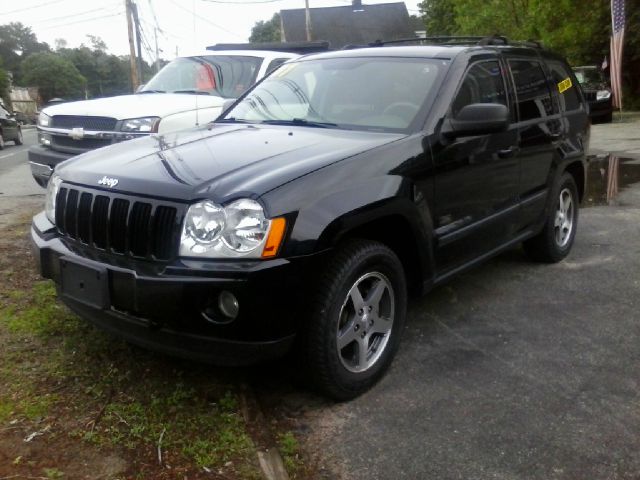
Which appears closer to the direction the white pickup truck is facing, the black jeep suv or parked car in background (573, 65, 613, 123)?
the black jeep suv

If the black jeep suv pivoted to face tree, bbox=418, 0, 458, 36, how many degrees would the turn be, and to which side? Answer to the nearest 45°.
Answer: approximately 135° to its right

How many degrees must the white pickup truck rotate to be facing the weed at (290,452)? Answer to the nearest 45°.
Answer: approximately 45° to its left

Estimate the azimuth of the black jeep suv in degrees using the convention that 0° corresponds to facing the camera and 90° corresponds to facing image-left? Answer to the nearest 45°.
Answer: approximately 45°

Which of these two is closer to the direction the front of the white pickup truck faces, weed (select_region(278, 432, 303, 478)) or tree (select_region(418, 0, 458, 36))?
the weed

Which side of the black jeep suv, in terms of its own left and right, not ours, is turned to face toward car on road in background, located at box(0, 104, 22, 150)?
right

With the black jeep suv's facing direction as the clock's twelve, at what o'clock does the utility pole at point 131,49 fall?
The utility pole is roughly at 4 o'clock from the black jeep suv.

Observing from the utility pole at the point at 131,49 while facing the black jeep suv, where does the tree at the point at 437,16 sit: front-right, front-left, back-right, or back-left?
back-left

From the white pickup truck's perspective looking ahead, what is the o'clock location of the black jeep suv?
The black jeep suv is roughly at 10 o'clock from the white pickup truck.

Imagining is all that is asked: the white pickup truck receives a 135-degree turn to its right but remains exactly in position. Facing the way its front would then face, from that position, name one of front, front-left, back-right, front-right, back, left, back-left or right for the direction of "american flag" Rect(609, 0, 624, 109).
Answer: front-right

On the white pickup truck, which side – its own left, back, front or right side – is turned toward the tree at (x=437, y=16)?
back

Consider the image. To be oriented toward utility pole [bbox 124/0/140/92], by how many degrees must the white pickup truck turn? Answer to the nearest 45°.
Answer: approximately 135° to its right
